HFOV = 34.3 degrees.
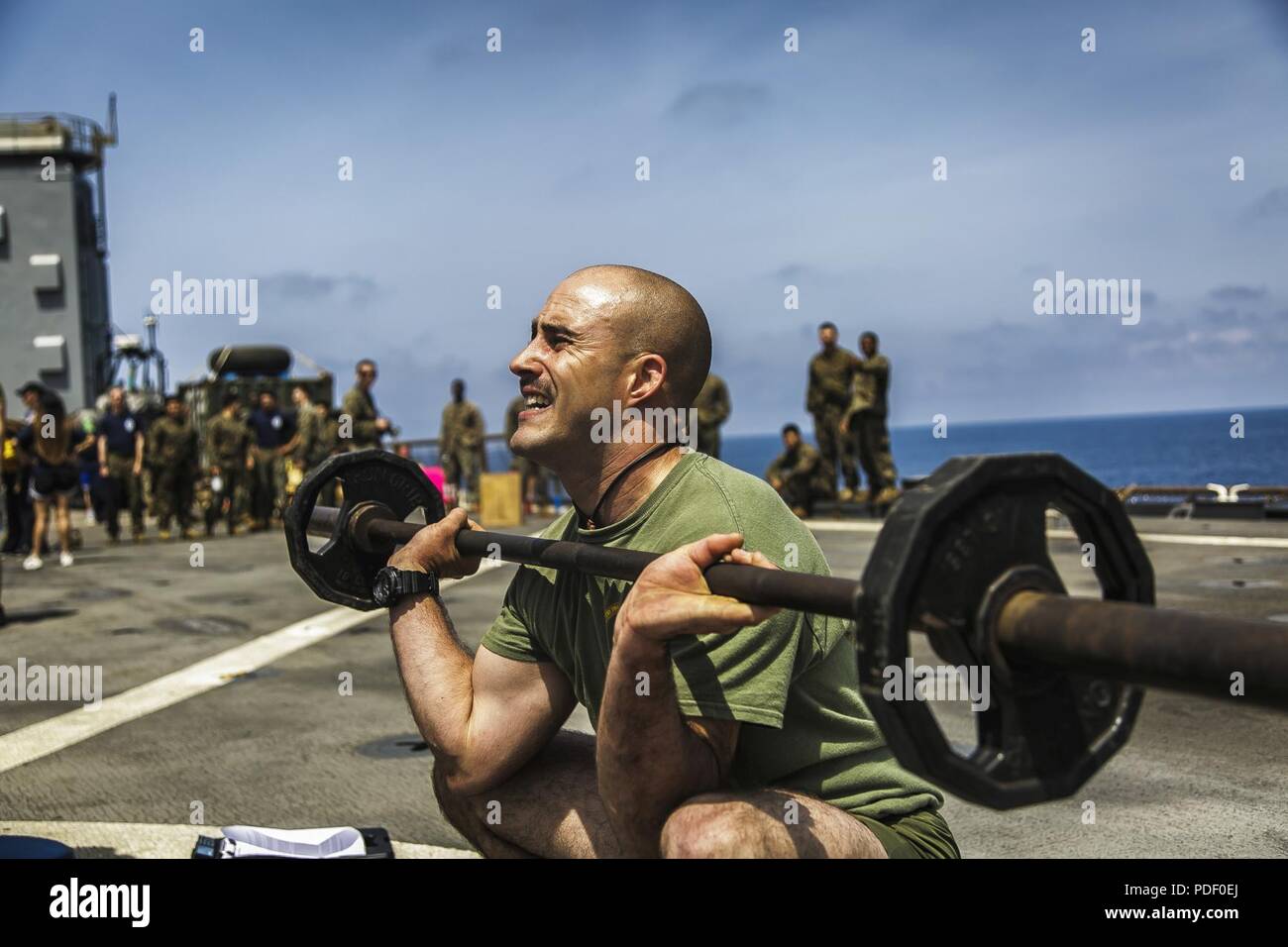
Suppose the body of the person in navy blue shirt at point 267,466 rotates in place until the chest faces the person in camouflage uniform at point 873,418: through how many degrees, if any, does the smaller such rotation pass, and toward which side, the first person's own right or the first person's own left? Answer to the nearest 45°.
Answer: approximately 45° to the first person's own left

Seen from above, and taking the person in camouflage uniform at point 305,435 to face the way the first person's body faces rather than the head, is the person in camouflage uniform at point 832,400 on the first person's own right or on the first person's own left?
on the first person's own left

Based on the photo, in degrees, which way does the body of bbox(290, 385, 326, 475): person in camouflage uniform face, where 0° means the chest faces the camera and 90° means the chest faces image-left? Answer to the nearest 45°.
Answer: approximately 45°

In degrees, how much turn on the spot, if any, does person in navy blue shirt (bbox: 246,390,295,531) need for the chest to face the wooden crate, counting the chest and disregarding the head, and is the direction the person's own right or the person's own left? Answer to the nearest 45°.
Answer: approximately 45° to the person's own left

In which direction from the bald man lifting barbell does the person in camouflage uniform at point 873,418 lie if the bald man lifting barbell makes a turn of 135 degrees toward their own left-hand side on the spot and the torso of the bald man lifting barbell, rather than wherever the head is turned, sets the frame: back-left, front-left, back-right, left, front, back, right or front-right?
left
